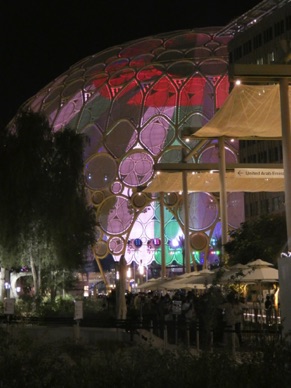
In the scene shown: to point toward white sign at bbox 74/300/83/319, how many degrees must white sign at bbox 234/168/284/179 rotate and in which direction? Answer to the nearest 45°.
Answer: approximately 45° to its right

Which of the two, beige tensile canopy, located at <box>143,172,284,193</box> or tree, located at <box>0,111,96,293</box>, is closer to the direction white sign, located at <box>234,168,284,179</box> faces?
the tree

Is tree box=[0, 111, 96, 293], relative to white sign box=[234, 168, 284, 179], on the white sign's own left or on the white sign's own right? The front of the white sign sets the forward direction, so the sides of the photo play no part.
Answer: on the white sign's own right

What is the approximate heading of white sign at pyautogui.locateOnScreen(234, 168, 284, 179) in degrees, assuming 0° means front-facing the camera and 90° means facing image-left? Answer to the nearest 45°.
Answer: approximately 0°
